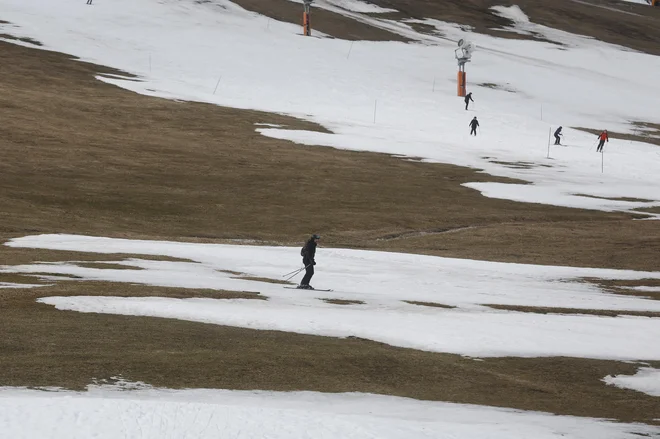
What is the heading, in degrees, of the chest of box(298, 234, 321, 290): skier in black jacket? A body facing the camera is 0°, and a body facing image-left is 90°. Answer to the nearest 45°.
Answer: approximately 270°
